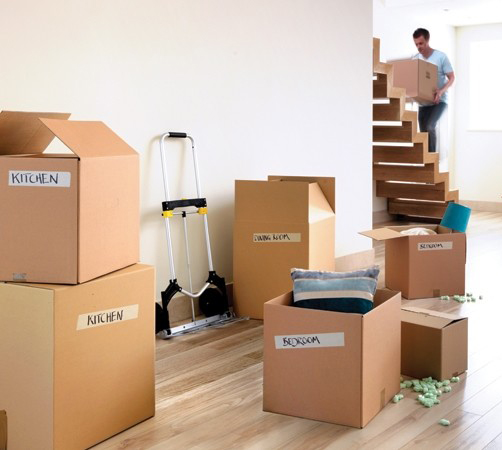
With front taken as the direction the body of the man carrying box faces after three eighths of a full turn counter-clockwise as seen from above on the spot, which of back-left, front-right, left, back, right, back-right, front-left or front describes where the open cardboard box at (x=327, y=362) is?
right

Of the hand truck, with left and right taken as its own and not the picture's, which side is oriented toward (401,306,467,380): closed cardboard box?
front

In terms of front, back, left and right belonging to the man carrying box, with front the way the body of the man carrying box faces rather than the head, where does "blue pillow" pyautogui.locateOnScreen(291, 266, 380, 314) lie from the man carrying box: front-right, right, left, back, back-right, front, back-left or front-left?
front-left

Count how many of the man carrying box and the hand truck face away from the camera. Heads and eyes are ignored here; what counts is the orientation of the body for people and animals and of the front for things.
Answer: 0

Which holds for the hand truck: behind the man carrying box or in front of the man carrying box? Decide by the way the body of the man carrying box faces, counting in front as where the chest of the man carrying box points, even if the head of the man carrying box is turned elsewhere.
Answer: in front

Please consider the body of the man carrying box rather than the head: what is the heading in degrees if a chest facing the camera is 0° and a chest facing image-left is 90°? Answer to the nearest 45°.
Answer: approximately 45°

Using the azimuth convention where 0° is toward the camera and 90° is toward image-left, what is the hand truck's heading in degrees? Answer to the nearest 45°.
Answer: approximately 315°

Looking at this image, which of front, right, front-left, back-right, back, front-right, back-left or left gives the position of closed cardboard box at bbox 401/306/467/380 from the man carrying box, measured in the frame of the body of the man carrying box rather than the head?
front-left

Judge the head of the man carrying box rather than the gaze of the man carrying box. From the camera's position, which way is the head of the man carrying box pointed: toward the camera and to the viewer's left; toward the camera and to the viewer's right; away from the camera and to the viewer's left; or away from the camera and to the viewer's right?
toward the camera and to the viewer's left

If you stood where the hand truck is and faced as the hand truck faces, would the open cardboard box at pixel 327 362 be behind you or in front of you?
in front
